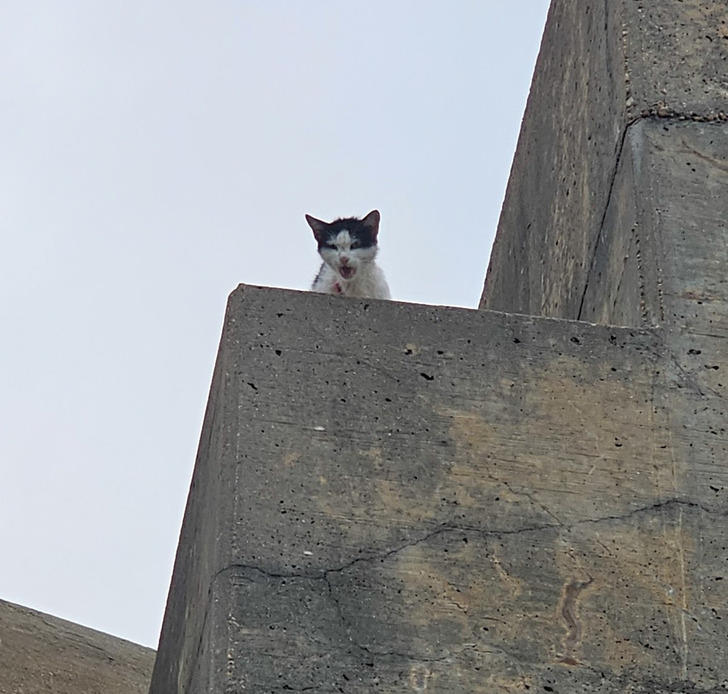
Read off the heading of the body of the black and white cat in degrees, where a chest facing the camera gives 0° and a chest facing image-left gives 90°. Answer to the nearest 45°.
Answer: approximately 0°
